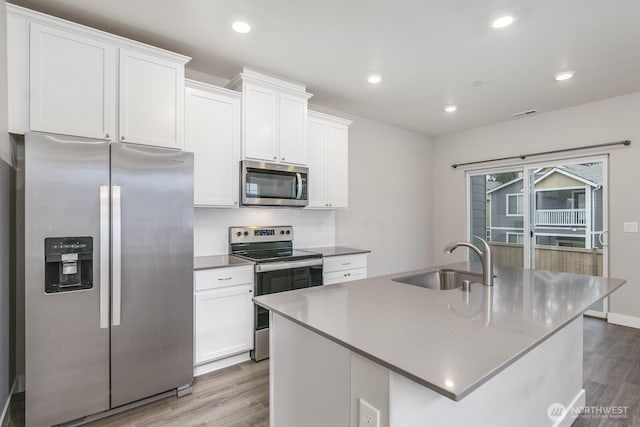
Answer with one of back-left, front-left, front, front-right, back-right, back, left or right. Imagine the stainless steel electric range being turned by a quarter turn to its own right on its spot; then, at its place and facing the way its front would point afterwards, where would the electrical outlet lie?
front-left

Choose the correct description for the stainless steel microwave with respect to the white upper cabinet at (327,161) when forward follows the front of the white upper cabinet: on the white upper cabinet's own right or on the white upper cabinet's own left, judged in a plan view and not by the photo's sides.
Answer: on the white upper cabinet's own right

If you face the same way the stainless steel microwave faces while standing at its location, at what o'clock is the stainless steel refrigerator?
The stainless steel refrigerator is roughly at 3 o'clock from the stainless steel microwave.

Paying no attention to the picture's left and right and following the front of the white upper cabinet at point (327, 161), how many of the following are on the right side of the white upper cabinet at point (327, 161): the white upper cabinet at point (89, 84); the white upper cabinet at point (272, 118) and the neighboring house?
2

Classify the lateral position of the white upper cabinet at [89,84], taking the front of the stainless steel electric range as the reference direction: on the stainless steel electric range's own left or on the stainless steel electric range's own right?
on the stainless steel electric range's own right

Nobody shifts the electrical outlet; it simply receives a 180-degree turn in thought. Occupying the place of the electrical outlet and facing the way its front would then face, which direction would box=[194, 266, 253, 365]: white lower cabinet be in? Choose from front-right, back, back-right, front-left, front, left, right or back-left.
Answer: left

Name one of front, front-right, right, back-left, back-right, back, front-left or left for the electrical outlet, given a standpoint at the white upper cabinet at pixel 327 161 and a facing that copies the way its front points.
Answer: front-right

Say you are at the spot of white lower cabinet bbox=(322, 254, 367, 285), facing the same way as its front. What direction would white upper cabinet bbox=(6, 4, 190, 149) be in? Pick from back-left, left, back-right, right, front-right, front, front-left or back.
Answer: right

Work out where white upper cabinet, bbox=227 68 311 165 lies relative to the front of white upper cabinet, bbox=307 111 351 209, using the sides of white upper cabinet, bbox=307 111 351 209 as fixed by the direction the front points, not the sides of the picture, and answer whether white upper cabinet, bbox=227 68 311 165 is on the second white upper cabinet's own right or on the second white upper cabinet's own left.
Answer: on the second white upper cabinet's own right

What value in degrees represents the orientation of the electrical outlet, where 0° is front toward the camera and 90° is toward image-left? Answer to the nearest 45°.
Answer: approximately 45°

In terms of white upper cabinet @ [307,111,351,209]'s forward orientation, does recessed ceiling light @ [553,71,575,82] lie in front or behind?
in front

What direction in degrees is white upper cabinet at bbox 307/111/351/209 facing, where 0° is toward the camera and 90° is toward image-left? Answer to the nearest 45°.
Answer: approximately 315°

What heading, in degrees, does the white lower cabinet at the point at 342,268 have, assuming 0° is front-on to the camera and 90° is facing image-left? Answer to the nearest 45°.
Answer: approximately 315°

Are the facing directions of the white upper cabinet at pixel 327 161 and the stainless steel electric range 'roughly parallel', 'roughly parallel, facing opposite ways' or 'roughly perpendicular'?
roughly parallel
